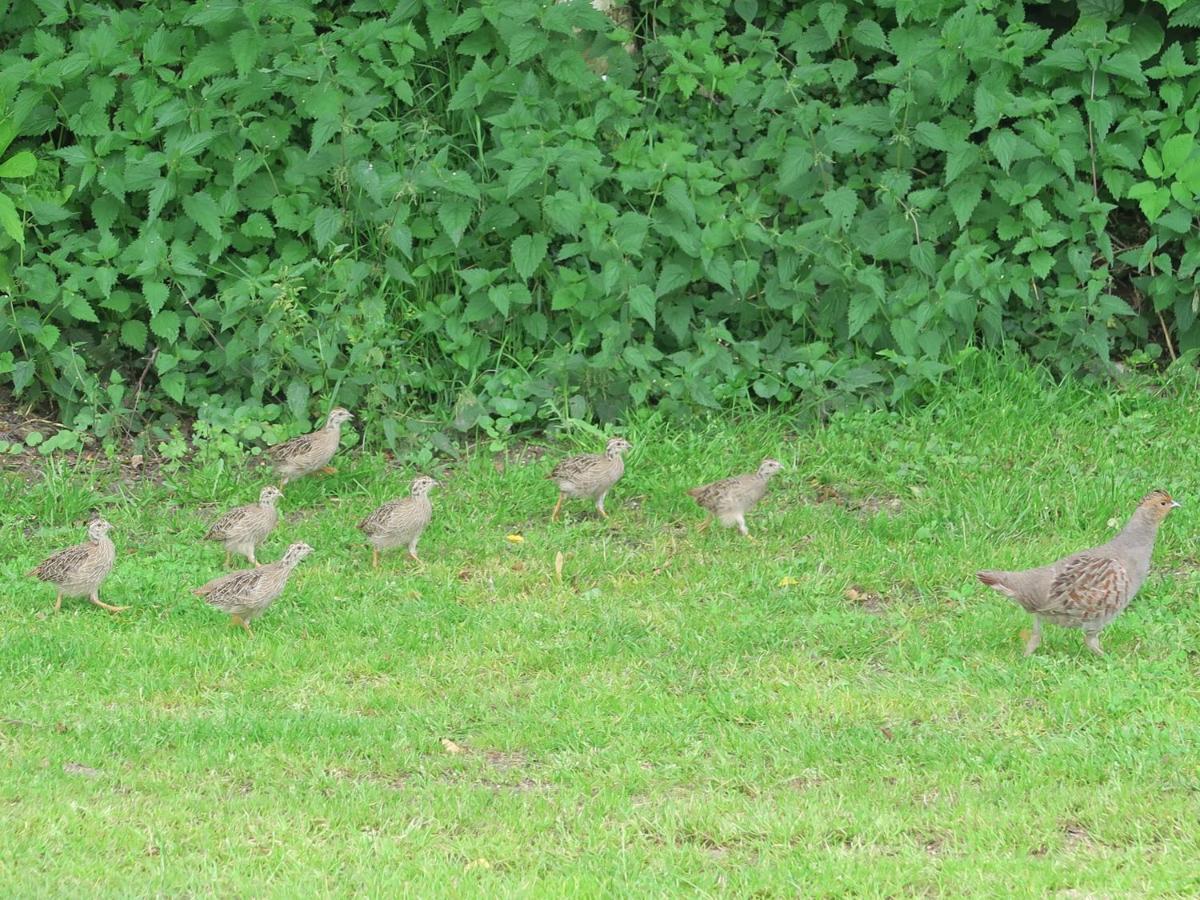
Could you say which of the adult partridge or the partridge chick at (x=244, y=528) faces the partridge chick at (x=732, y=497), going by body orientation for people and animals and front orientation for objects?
the partridge chick at (x=244, y=528)

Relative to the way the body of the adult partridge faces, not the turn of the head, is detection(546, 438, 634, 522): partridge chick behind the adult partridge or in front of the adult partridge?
behind

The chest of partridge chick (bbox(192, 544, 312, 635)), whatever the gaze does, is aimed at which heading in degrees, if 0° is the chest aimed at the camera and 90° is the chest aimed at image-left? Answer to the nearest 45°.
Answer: approximately 270°

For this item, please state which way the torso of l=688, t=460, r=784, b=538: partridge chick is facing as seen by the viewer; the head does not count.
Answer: to the viewer's right

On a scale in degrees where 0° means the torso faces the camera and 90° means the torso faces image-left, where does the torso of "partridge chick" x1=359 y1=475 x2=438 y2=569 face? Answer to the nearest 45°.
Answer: approximately 270°

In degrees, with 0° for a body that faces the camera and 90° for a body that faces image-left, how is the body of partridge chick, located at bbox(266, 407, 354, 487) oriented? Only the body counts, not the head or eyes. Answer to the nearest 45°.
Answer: approximately 270°

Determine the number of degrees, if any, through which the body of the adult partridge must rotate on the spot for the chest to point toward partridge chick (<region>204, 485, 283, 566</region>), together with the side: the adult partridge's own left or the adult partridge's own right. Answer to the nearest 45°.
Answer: approximately 180°

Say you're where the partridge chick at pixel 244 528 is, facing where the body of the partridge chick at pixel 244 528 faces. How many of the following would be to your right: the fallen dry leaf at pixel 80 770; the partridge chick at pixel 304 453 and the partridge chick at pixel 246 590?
2

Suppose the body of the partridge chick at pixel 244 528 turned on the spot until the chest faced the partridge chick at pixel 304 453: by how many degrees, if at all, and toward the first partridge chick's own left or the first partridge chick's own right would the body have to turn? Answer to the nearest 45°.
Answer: approximately 90° to the first partridge chick's own left

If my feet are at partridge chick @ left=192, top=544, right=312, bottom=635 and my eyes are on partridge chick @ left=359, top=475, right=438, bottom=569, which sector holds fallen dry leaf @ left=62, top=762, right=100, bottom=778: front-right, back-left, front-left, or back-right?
back-right

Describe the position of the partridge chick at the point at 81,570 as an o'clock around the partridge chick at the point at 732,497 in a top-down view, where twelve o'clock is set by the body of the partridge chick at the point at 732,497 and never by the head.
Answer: the partridge chick at the point at 81,570 is roughly at 5 o'clock from the partridge chick at the point at 732,497.

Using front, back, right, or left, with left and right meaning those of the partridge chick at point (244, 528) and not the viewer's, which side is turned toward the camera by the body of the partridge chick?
right

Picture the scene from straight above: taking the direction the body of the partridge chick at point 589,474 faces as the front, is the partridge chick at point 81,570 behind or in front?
behind
